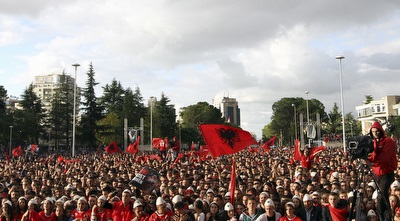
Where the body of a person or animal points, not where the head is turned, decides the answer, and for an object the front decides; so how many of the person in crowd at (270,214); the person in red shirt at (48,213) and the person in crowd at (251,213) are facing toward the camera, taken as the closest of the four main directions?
3

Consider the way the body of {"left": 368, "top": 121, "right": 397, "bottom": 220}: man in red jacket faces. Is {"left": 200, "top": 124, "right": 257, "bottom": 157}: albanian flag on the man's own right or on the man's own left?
on the man's own right

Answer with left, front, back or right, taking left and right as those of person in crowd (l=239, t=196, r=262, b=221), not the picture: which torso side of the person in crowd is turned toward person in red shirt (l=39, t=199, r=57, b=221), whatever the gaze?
right

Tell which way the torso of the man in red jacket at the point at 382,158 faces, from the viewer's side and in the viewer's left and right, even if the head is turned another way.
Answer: facing the viewer and to the left of the viewer

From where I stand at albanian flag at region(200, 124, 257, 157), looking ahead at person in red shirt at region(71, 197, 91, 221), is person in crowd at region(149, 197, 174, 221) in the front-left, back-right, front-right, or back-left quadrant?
front-left

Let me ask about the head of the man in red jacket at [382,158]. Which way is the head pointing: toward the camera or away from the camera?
toward the camera

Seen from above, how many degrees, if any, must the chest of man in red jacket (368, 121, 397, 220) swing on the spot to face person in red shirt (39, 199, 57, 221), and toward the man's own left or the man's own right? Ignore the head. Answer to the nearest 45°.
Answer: approximately 45° to the man's own right

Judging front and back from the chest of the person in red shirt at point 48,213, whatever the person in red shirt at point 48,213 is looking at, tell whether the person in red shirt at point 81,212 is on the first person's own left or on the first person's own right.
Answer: on the first person's own left

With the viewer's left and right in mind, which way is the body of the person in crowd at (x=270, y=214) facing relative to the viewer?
facing the viewer

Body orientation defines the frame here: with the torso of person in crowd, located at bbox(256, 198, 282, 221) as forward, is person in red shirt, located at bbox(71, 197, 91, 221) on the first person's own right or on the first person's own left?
on the first person's own right

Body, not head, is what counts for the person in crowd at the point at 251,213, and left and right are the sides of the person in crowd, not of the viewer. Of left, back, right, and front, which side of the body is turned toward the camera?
front

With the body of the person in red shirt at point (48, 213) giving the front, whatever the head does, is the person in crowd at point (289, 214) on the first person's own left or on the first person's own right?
on the first person's own left
